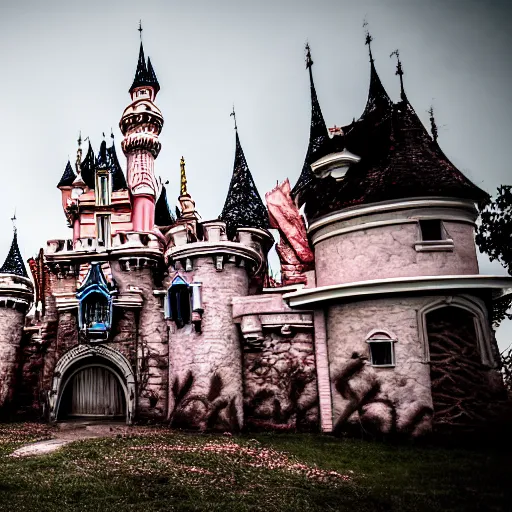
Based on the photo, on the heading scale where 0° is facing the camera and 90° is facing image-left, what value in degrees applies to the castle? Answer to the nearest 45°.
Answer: approximately 0°

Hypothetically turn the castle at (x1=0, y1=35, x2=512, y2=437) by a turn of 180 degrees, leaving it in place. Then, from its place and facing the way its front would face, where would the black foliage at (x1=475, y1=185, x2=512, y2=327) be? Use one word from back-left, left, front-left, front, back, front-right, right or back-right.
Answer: right
